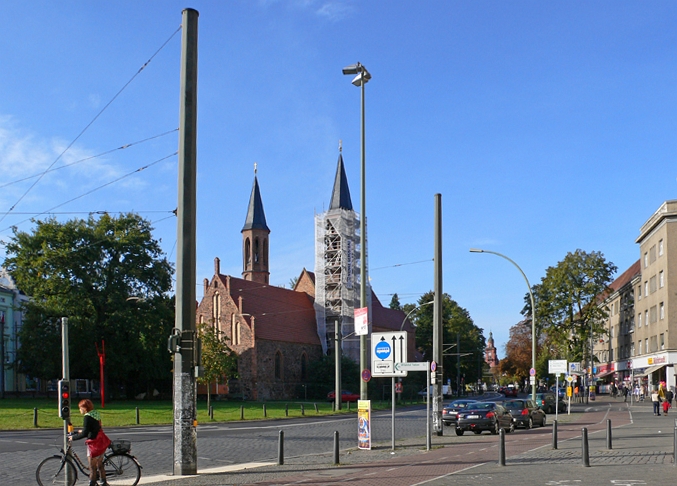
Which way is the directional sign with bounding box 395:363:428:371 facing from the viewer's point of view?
toward the camera

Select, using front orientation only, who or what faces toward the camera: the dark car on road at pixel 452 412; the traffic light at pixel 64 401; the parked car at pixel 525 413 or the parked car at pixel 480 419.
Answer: the traffic light

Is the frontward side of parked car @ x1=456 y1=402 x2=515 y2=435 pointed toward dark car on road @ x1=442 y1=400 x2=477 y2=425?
no

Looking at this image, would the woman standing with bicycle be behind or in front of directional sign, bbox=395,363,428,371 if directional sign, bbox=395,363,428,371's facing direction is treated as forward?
in front

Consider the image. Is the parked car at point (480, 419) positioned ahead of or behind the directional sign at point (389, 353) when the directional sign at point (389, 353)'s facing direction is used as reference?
behind

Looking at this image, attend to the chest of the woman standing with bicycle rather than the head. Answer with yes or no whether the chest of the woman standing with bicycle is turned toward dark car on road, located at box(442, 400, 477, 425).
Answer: no

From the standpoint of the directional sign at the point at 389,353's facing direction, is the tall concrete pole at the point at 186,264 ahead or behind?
ahead

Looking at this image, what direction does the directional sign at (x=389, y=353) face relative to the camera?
toward the camera

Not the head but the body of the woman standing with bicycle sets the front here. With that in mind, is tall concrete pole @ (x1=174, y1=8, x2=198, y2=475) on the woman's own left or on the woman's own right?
on the woman's own right

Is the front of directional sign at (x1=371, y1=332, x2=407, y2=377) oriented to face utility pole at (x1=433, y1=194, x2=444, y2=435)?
no

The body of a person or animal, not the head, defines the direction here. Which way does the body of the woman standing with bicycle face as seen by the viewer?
to the viewer's left

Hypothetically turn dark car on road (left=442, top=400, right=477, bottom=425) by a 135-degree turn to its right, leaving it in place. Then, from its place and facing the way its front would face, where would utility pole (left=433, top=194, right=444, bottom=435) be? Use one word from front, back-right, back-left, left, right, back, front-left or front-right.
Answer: front

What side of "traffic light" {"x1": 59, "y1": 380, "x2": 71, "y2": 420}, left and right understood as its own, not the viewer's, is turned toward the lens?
front

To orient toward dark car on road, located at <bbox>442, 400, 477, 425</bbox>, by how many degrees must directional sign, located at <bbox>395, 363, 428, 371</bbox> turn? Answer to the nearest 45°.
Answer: approximately 180°
